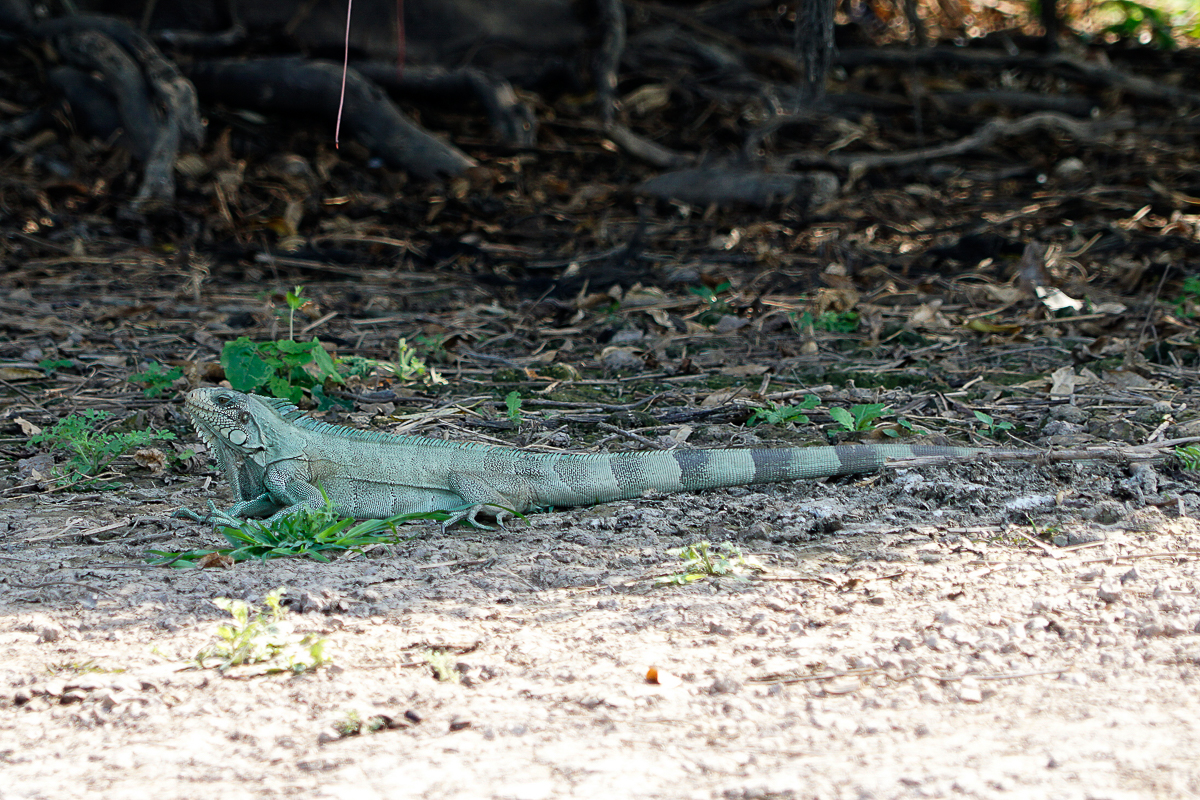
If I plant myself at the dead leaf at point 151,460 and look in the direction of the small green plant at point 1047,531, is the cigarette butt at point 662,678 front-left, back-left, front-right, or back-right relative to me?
front-right

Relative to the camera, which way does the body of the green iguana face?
to the viewer's left

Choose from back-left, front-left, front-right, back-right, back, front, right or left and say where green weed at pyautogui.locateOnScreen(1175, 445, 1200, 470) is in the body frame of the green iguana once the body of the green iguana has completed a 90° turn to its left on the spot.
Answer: left

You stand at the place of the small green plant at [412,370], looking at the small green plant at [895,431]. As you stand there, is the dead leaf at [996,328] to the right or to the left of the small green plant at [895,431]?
left

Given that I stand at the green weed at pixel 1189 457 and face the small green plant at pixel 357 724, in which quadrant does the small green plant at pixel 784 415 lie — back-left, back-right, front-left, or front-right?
front-right

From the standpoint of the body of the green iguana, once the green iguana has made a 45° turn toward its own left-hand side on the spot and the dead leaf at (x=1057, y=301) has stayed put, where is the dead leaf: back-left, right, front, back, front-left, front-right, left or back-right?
back

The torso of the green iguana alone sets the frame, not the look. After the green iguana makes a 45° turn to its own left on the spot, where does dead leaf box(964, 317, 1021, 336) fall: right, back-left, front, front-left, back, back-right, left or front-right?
back

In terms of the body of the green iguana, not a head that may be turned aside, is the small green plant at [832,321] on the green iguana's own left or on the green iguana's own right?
on the green iguana's own right

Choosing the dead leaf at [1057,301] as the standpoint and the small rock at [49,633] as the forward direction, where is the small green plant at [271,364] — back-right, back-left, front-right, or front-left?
front-right

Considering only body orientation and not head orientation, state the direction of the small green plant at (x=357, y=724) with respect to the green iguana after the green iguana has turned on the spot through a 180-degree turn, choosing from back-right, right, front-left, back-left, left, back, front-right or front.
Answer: right

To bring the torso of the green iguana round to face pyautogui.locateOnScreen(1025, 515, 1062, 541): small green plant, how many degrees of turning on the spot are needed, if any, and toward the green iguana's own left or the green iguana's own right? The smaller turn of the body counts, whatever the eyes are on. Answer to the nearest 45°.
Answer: approximately 180°

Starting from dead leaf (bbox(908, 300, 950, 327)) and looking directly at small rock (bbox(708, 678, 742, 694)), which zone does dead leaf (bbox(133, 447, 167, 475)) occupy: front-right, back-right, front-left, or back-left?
front-right

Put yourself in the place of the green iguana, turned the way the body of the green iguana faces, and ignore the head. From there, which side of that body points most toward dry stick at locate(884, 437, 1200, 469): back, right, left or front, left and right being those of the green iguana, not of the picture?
back

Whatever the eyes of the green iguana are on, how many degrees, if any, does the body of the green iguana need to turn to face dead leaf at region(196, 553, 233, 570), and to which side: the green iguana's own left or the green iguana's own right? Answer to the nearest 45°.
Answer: approximately 45° to the green iguana's own left

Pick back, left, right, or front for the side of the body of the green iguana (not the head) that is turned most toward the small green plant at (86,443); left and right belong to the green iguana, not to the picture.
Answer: front

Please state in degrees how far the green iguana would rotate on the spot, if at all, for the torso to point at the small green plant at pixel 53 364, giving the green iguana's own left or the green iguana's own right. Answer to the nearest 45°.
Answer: approximately 45° to the green iguana's own right
